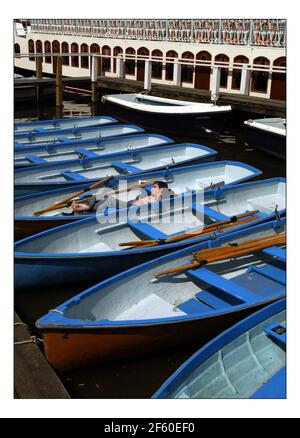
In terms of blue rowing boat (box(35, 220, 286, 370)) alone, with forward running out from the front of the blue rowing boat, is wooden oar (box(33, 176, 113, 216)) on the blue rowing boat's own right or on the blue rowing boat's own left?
on the blue rowing boat's own right

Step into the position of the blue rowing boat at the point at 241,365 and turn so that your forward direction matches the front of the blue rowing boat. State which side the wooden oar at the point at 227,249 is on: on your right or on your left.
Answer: on your right

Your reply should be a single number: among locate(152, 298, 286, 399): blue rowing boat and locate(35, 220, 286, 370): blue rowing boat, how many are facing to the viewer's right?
0

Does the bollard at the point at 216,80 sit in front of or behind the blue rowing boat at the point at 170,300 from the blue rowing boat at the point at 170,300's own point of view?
behind
